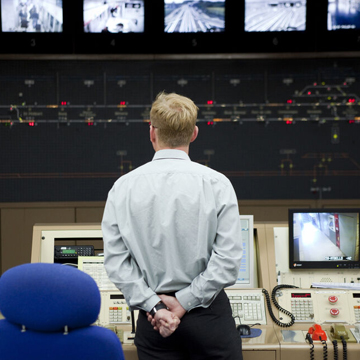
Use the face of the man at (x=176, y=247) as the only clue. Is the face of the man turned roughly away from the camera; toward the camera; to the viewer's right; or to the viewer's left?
away from the camera

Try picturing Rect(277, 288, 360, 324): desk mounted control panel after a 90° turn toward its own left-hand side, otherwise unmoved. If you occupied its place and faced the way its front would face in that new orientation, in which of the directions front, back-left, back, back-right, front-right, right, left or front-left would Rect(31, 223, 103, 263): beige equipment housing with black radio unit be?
back

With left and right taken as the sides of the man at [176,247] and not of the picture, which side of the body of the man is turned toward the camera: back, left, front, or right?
back

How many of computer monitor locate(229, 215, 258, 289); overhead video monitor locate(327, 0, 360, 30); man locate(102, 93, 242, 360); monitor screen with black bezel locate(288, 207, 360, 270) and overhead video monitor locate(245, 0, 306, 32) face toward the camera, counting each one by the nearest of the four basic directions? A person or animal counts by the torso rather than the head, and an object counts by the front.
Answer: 4

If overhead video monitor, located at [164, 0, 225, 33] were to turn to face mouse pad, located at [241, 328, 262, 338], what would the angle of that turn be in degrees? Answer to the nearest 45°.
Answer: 0° — it already faces it

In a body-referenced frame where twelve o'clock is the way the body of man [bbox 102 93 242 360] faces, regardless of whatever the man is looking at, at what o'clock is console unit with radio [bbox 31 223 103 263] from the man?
The console unit with radio is roughly at 11 o'clock from the man.

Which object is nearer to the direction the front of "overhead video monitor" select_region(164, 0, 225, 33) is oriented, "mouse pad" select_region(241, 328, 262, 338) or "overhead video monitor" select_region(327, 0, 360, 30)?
the mouse pad

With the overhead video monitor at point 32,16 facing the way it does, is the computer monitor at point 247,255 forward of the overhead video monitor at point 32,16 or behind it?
forward

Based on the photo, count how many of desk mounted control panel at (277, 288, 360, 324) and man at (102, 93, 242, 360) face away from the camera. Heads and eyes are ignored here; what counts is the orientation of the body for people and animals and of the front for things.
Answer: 1

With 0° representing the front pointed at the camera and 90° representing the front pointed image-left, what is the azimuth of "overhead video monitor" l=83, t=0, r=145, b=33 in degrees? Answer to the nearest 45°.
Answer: approximately 0°
